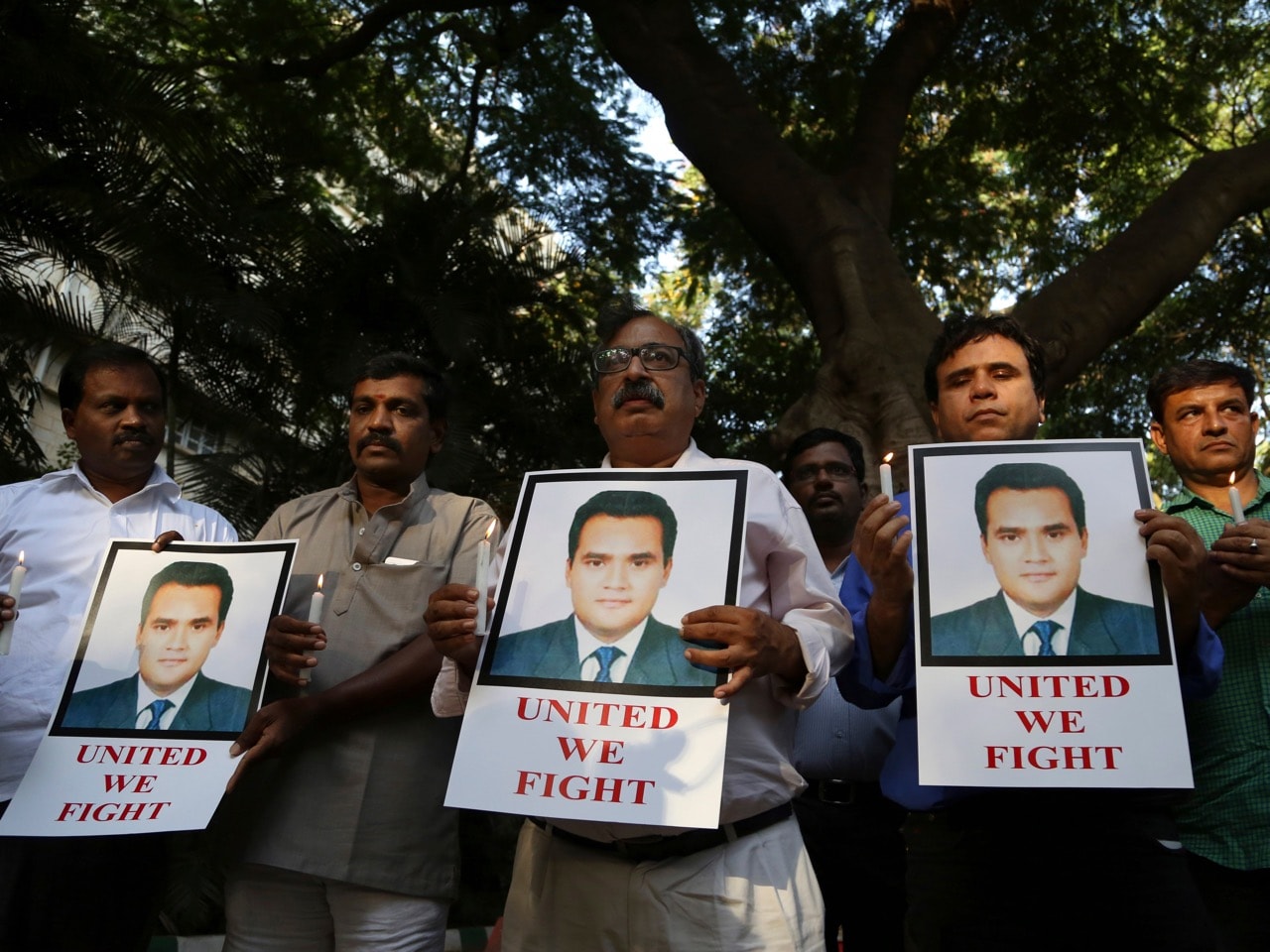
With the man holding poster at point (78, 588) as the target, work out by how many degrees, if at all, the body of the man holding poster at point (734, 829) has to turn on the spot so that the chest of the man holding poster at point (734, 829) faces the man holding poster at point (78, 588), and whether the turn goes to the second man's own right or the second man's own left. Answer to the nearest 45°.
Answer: approximately 45° to the second man's own right

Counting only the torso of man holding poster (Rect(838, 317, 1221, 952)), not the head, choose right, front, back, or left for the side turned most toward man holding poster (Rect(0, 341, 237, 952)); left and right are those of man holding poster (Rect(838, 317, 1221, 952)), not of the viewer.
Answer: right

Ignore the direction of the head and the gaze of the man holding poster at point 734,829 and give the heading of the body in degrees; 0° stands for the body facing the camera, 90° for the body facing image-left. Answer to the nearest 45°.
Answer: approximately 45°

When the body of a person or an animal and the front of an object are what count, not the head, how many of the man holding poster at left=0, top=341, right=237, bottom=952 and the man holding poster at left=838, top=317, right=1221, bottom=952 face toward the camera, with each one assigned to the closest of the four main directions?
2

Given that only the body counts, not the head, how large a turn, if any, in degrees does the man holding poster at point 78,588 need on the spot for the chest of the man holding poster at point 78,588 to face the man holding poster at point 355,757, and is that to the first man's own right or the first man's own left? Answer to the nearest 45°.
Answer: approximately 45° to the first man's own left

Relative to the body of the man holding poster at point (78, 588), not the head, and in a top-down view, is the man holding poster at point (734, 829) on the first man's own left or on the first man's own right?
on the first man's own left

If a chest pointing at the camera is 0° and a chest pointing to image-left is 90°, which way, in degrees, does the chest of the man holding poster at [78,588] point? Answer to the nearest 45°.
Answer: approximately 0°

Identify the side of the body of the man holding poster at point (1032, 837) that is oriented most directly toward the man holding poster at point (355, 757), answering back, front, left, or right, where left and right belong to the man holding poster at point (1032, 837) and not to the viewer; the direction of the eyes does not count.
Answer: right

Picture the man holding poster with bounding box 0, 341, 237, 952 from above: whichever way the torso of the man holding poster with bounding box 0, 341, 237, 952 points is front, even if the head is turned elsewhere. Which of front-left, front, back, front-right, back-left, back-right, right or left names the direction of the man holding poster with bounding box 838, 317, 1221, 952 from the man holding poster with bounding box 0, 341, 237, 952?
front-left
